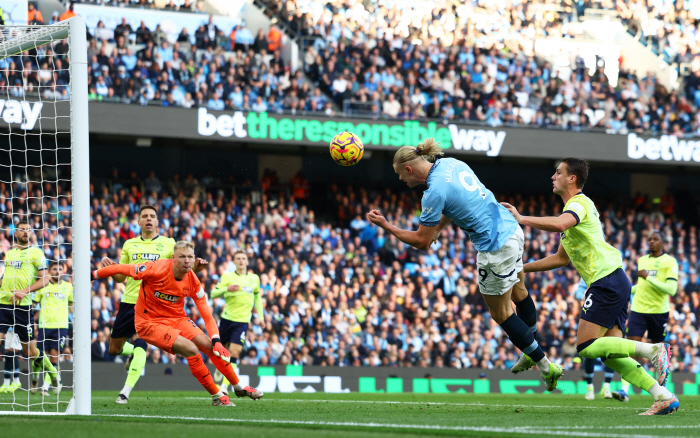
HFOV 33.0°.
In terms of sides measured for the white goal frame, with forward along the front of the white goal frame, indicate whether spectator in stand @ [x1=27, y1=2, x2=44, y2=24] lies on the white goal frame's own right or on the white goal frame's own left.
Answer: on the white goal frame's own left

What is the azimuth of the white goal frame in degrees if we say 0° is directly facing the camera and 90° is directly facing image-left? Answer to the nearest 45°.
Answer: approximately 225°

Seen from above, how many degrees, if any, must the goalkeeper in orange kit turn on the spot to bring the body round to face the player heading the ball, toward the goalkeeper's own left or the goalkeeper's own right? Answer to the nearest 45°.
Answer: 0° — they already face them

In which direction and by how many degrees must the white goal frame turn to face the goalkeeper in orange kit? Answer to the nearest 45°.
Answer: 0° — it already faces them
